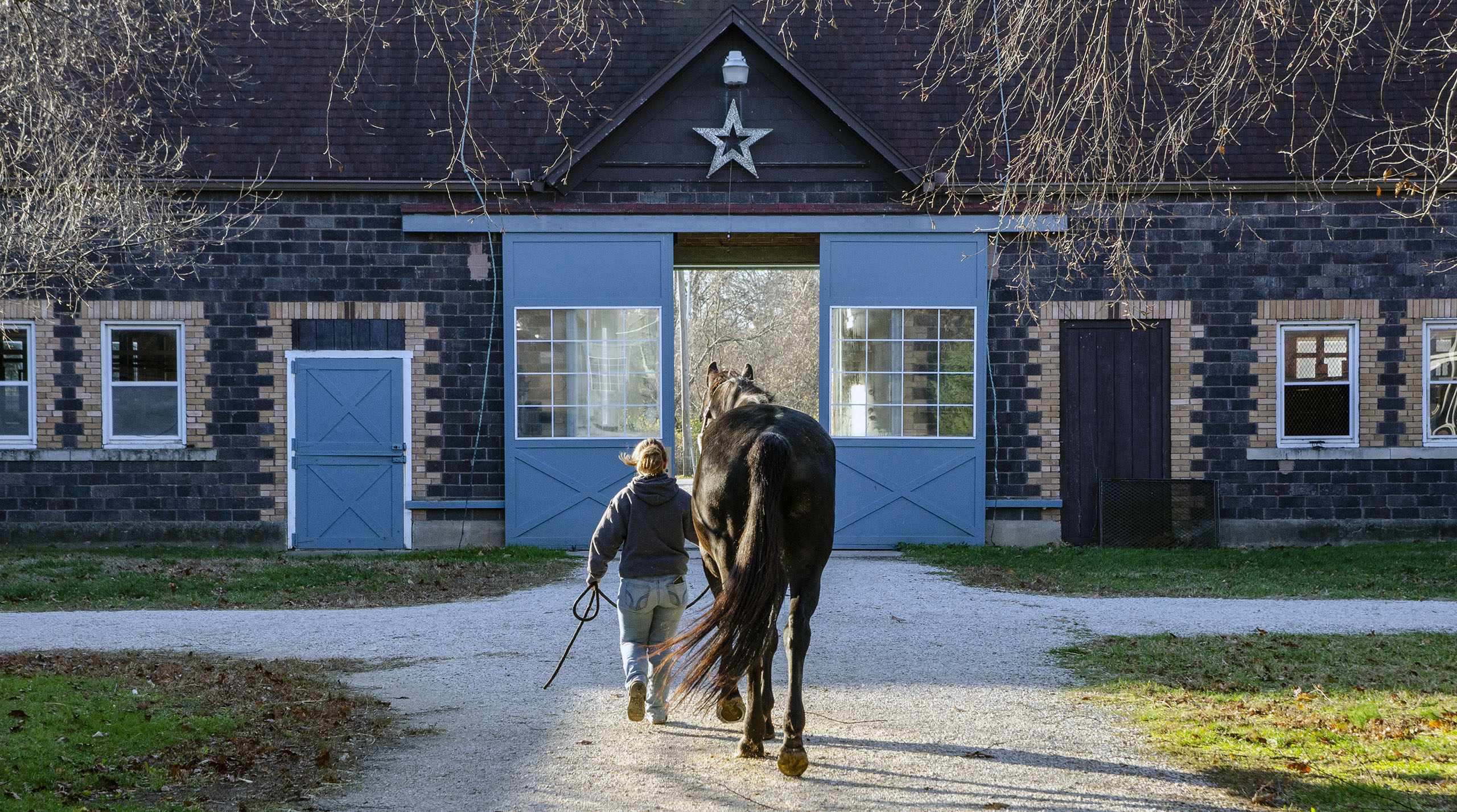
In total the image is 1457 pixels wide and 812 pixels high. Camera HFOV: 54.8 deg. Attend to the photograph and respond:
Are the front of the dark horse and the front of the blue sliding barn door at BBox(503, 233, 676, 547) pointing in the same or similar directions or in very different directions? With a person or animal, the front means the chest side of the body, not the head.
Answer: very different directions

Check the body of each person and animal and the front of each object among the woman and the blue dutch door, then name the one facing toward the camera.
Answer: the blue dutch door

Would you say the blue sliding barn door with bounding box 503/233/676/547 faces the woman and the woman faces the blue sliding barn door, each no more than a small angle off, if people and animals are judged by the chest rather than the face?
yes

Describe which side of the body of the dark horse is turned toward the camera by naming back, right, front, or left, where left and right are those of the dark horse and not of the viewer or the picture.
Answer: back

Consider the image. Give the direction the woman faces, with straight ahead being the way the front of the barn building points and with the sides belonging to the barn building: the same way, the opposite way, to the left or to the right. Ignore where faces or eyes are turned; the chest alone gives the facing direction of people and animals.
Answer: the opposite way

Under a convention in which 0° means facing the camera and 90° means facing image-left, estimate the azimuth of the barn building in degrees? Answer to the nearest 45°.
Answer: approximately 0°

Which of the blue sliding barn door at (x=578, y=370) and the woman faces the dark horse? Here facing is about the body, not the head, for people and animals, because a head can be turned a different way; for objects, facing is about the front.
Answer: the blue sliding barn door

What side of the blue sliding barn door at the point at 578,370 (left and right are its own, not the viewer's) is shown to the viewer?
front

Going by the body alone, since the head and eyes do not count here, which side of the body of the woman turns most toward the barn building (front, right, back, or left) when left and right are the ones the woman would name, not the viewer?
front

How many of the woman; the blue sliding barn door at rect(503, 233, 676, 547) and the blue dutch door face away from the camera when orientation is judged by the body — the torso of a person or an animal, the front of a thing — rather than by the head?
1

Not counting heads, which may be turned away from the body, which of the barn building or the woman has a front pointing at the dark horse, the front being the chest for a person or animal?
the barn building

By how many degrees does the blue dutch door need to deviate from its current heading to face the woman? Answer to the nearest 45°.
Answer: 0° — it already faces them

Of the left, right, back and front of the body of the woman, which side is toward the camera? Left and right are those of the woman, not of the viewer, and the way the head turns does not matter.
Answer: back

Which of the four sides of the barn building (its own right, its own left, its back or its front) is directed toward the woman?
front

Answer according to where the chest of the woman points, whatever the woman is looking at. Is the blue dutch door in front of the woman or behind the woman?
in front

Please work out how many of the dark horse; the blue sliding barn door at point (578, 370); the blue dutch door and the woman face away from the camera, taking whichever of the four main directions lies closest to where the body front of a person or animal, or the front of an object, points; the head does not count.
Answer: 2

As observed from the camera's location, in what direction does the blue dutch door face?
facing the viewer

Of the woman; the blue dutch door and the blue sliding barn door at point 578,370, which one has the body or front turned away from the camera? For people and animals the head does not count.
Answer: the woman

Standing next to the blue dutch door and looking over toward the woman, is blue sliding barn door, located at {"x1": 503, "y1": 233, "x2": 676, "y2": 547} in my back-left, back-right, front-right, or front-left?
front-left
